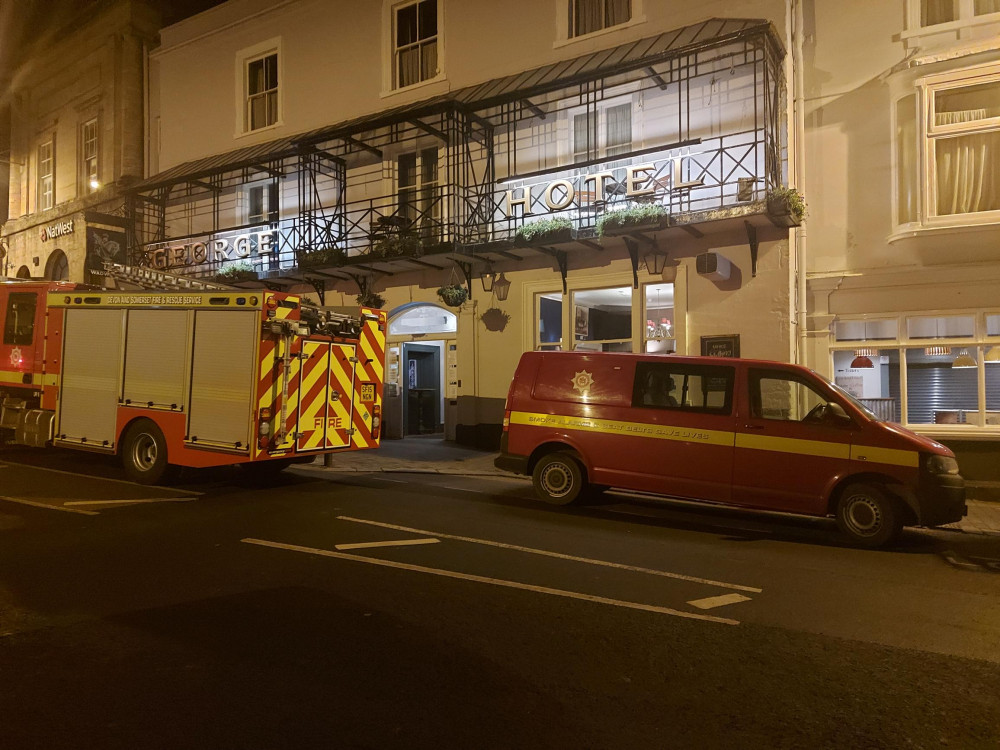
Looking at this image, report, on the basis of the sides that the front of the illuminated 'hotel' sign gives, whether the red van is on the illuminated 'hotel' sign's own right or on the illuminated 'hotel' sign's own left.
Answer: on the illuminated 'hotel' sign's own left

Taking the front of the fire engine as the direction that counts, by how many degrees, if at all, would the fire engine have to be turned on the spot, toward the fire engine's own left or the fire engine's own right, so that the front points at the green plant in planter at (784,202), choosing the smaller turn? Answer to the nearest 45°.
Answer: approximately 135° to the fire engine's own right

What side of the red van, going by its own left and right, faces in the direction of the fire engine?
back

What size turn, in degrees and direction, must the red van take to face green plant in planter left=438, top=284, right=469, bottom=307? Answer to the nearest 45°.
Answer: approximately 135° to its left

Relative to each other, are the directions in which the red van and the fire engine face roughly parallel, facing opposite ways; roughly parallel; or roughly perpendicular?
roughly parallel, facing opposite ways

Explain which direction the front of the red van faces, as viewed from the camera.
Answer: facing to the right of the viewer

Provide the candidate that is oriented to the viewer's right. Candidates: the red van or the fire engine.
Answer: the red van

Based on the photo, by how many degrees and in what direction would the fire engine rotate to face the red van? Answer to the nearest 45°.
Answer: approximately 180°

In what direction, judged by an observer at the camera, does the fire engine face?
facing away from the viewer and to the left of the viewer

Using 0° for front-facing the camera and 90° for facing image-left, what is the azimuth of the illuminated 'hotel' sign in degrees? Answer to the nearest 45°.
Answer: approximately 45°

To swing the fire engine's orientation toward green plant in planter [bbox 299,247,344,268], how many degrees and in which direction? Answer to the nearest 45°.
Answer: approximately 90° to its right

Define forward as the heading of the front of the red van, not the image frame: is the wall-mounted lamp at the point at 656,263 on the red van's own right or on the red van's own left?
on the red van's own left

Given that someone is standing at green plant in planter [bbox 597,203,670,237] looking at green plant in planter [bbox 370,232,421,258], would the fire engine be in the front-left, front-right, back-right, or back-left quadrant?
front-left
